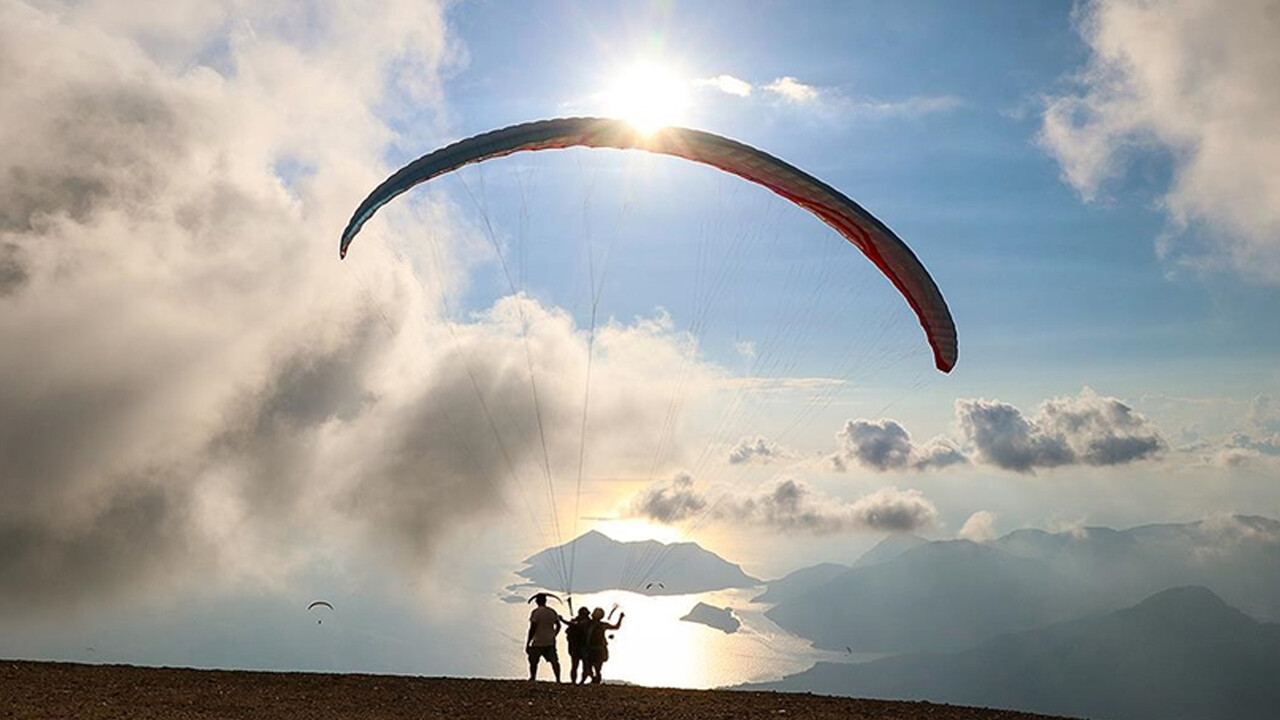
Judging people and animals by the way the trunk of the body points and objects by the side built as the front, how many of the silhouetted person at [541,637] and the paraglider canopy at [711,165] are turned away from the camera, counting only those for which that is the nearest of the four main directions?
2

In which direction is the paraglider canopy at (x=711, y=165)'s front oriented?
away from the camera

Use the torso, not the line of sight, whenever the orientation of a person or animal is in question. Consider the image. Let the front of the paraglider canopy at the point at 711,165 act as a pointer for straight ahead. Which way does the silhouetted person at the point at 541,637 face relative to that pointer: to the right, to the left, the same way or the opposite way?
the same way

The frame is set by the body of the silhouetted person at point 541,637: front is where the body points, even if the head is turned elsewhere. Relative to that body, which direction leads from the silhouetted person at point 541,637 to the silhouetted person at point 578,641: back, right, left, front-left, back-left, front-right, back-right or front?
right

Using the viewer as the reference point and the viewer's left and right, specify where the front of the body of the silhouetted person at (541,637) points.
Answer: facing away from the viewer

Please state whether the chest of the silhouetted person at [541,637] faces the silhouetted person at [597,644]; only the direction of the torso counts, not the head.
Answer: no
